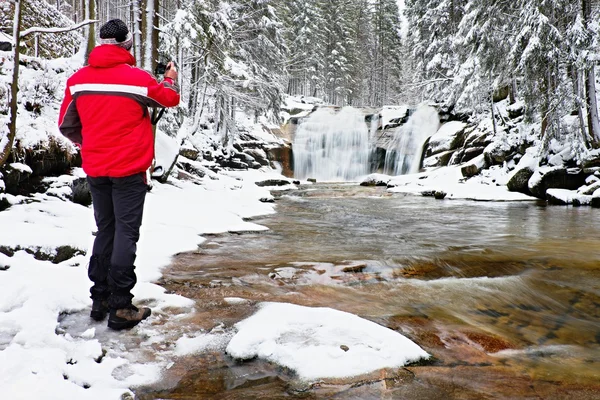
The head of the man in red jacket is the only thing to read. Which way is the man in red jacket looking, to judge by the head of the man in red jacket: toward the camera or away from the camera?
away from the camera

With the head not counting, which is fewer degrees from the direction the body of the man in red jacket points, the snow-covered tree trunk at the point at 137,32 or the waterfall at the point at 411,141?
the waterfall

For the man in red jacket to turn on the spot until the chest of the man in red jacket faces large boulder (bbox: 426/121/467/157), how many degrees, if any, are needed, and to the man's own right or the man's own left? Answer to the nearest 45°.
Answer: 0° — they already face it

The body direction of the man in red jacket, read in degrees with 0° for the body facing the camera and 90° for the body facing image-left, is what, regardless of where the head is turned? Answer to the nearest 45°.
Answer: approximately 225°

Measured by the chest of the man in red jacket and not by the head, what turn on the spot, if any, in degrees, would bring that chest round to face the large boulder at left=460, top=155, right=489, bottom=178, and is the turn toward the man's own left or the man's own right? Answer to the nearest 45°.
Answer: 0° — they already face it

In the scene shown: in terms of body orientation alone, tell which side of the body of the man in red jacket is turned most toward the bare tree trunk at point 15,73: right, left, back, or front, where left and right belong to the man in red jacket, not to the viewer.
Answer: left

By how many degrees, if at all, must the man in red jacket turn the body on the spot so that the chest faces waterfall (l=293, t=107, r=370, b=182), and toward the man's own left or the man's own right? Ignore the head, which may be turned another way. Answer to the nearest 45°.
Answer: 0° — they already face it
